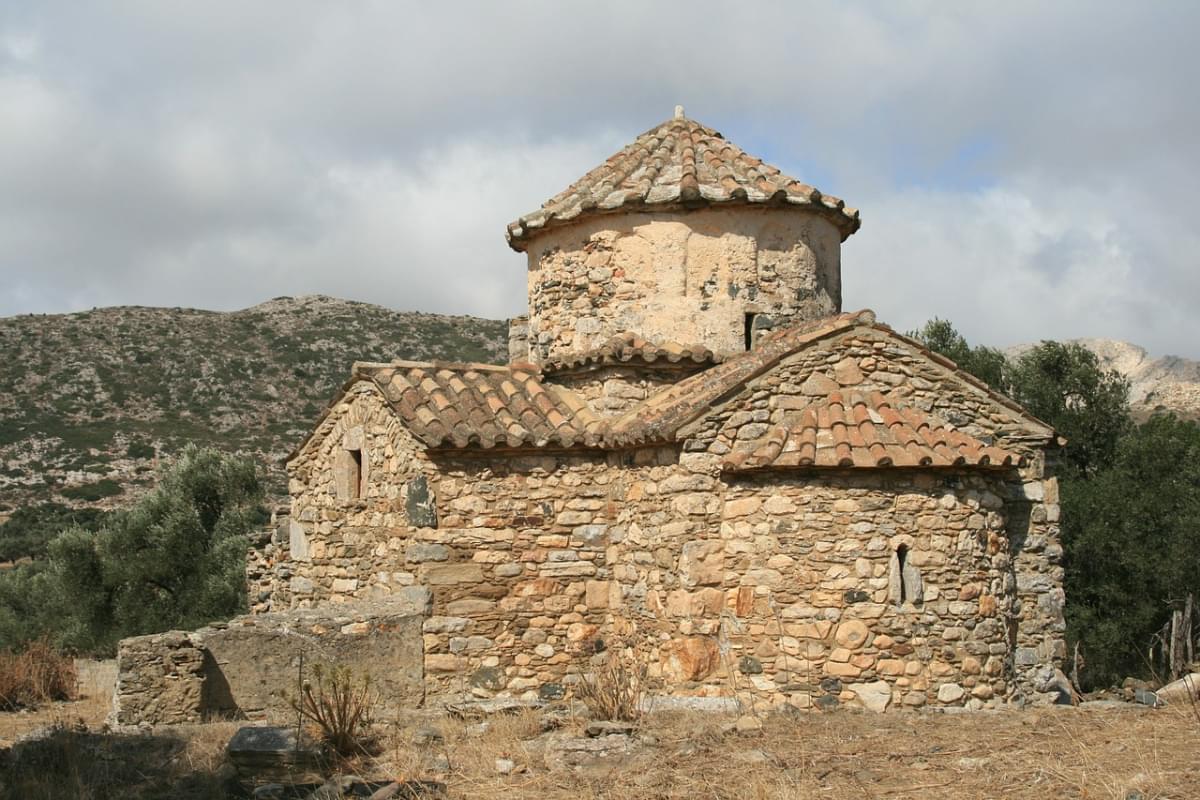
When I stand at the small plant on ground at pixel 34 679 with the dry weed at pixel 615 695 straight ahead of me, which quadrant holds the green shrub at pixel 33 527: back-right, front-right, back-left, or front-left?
back-left

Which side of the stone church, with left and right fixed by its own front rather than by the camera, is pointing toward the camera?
back

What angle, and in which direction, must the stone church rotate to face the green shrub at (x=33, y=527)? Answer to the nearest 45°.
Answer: approximately 45° to its left

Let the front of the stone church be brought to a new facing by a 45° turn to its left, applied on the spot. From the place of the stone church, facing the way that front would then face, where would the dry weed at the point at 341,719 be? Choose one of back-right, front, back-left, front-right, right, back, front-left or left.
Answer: left

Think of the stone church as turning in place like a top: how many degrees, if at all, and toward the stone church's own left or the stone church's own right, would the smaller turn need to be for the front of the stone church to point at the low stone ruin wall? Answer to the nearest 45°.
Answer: approximately 90° to the stone church's own left
